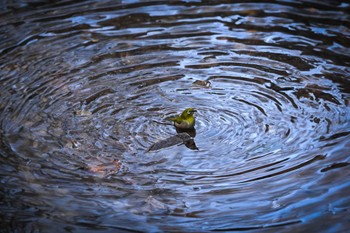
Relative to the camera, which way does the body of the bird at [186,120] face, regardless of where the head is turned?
to the viewer's right
